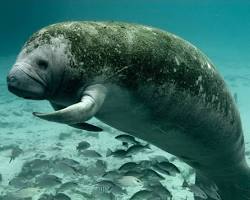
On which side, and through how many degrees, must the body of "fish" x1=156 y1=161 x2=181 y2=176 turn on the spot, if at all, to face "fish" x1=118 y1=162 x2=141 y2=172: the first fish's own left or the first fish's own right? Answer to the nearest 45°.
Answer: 0° — it already faces it

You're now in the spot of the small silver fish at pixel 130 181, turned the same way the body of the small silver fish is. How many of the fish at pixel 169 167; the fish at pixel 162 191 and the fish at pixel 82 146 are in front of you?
2
